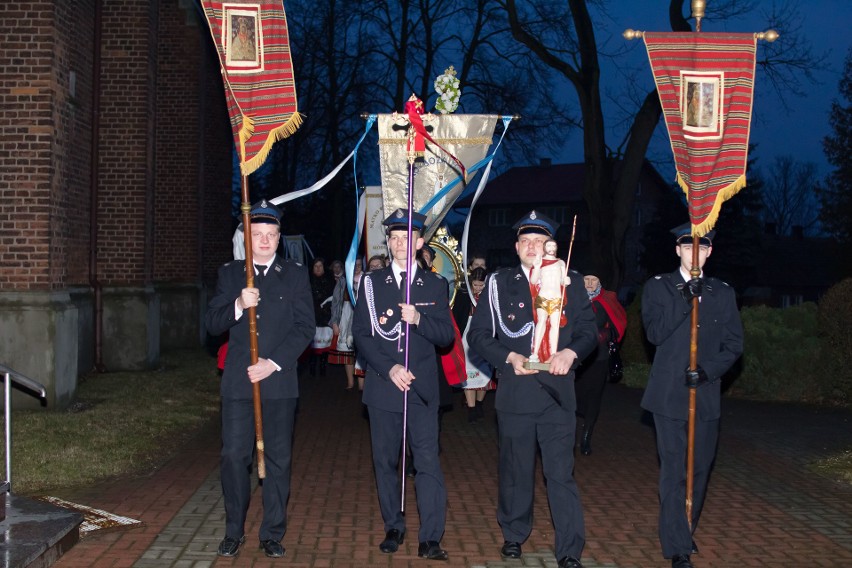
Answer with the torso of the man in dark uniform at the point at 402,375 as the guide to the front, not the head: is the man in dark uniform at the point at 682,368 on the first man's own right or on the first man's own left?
on the first man's own left

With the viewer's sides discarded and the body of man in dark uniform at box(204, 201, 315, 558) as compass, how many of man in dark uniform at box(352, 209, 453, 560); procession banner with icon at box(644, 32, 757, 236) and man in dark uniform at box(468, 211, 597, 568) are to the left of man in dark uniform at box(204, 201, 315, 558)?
3

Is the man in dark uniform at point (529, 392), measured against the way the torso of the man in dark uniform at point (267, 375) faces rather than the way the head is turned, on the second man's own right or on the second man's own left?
on the second man's own left

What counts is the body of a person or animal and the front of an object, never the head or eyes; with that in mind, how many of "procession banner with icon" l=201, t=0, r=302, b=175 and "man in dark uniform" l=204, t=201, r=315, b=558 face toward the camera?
2

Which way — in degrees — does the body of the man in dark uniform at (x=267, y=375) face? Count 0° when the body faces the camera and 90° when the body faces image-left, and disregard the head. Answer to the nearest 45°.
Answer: approximately 0°

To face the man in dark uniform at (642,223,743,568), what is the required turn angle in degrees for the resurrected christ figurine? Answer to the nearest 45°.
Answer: approximately 90° to its left

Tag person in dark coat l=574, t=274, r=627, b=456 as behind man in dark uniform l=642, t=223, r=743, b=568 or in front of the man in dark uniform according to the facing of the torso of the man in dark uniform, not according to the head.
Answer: behind

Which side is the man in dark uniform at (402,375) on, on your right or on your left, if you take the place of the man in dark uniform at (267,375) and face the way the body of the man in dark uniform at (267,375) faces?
on your left
